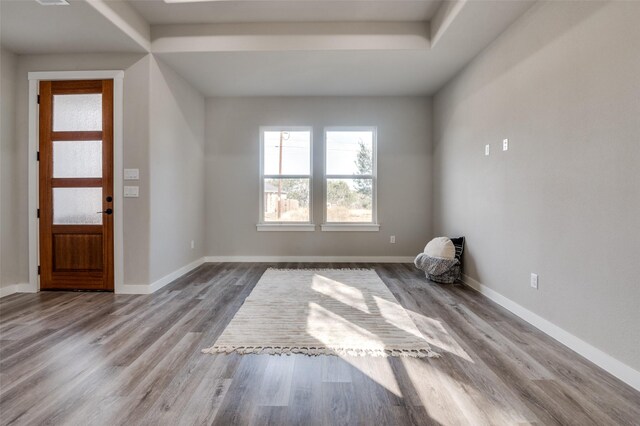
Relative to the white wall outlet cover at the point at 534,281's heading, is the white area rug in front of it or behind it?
in front

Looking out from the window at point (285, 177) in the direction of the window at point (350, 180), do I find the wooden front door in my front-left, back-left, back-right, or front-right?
back-right

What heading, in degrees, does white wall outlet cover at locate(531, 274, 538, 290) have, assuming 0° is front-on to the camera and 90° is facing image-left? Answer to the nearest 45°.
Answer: approximately 45°

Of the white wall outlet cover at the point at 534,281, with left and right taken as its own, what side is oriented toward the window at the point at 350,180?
right

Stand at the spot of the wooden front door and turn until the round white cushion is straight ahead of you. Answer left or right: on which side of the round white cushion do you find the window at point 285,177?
left

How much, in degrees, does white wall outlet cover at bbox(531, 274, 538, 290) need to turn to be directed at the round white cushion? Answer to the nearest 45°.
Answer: approximately 90° to its right

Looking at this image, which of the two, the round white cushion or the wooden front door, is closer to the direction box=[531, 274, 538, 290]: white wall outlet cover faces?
the wooden front door

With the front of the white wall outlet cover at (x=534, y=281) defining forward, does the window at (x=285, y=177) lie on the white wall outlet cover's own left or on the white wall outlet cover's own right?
on the white wall outlet cover's own right

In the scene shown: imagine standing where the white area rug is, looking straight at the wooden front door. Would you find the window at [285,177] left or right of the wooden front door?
right

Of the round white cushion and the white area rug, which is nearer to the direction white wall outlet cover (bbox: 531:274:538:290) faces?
the white area rug

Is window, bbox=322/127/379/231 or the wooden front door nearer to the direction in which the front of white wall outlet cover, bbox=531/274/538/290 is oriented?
the wooden front door

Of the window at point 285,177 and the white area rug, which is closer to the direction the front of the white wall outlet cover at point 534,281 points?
the white area rug

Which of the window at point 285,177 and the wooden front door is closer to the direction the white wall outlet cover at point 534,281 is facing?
the wooden front door
